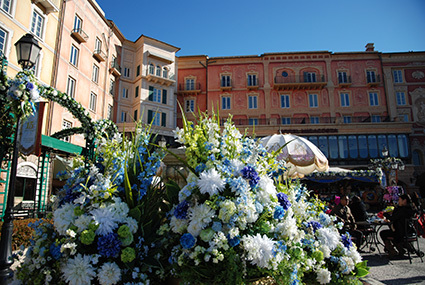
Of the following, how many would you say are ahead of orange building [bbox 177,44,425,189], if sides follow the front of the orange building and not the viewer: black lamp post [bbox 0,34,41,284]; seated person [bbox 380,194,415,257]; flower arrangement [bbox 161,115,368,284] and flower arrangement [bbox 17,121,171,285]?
4

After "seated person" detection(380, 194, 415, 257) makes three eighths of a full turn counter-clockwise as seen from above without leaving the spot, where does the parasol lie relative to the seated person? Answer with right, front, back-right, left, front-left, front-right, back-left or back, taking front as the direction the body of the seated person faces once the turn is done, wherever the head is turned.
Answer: back

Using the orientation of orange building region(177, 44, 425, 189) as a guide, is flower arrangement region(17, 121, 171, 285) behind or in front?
in front

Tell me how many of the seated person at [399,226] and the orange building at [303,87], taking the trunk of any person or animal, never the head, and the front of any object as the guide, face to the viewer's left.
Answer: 1

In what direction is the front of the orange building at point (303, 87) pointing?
toward the camera

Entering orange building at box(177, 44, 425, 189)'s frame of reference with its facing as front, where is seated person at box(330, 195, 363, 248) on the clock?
The seated person is roughly at 12 o'clock from the orange building.

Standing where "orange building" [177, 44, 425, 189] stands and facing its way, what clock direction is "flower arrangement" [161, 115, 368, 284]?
The flower arrangement is roughly at 12 o'clock from the orange building.

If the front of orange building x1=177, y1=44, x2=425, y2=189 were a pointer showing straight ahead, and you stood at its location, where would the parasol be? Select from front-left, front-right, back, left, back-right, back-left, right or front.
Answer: front

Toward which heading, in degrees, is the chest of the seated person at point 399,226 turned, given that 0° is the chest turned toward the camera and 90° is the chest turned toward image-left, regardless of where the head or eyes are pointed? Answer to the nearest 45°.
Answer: approximately 90°

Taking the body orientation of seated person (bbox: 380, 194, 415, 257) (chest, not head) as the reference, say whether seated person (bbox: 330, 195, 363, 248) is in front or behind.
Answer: in front

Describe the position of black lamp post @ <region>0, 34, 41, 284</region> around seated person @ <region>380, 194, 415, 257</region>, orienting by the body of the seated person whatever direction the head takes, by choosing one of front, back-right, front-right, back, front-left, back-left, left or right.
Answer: front-left

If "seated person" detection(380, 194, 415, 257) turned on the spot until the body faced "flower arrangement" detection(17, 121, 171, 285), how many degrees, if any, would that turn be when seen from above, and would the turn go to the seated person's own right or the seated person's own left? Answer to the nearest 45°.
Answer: approximately 90° to the seated person's own left

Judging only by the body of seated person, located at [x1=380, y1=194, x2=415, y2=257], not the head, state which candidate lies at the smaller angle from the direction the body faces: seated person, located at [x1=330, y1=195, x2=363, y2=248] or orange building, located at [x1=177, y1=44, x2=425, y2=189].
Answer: the seated person

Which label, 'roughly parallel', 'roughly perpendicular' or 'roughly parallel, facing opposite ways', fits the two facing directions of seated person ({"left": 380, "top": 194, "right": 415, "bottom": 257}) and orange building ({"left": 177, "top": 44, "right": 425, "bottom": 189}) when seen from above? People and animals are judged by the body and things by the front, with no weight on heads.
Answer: roughly perpendicular
